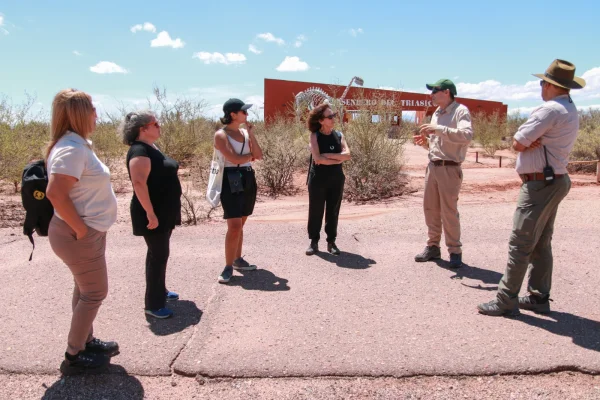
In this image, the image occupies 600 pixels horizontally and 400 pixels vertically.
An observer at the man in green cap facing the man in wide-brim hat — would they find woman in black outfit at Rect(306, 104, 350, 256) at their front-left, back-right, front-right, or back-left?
back-right

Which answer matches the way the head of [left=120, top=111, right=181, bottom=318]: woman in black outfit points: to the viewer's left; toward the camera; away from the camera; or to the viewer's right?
to the viewer's right

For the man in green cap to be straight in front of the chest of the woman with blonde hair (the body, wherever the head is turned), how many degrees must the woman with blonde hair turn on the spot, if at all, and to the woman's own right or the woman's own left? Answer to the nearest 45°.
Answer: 0° — they already face them

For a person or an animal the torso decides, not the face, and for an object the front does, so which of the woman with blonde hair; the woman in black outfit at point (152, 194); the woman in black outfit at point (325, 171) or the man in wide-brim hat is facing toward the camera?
the woman in black outfit at point (325, 171)

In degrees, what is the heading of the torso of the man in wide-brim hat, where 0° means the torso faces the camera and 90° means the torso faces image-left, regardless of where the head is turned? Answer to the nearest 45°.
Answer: approximately 90°

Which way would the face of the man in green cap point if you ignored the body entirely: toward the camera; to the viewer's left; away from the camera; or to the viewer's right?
to the viewer's left

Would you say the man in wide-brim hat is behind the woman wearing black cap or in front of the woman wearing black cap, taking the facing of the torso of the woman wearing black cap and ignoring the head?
in front

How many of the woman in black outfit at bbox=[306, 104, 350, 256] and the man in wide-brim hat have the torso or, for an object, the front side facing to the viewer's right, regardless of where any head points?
0

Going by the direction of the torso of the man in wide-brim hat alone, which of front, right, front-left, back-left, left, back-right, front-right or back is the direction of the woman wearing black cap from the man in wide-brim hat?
front

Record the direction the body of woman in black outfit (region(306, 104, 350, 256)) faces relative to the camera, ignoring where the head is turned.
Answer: toward the camera

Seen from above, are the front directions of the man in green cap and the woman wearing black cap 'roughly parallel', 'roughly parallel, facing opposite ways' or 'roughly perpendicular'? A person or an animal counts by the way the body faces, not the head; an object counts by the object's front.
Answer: roughly perpendicular

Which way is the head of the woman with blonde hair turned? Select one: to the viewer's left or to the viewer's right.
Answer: to the viewer's right

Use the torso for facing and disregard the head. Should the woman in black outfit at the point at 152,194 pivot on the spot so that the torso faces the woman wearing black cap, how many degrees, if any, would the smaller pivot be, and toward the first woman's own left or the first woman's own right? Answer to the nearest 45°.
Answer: approximately 45° to the first woman's own left

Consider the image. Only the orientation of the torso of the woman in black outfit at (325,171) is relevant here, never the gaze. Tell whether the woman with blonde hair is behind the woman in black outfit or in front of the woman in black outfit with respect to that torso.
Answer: in front

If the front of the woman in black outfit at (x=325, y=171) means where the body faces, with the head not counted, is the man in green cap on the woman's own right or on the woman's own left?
on the woman's own left

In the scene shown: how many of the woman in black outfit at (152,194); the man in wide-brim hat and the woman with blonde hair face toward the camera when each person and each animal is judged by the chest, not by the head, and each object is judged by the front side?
0
